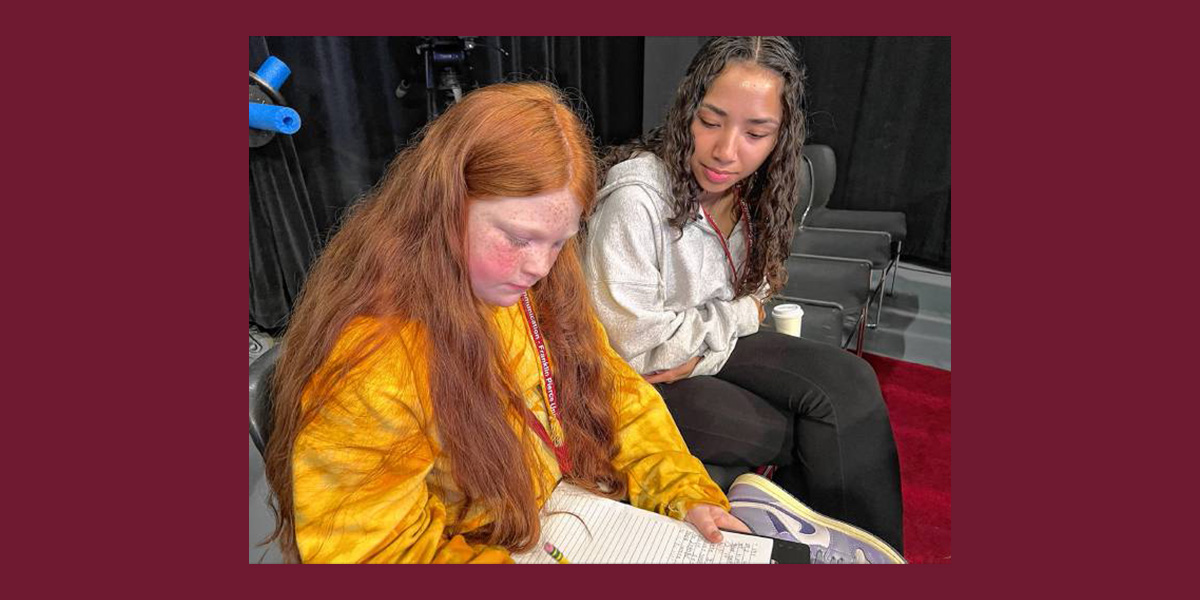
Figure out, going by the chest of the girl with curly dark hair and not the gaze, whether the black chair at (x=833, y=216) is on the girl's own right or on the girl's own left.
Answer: on the girl's own left

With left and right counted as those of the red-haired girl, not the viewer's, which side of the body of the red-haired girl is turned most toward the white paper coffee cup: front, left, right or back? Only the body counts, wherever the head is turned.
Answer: left

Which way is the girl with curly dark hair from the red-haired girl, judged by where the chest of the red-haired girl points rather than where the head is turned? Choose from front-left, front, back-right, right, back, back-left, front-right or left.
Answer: left

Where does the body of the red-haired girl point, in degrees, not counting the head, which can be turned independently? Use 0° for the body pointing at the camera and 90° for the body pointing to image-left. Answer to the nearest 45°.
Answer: approximately 315°

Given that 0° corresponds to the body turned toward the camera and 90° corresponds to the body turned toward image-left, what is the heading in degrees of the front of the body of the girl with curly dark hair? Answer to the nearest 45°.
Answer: approximately 315°

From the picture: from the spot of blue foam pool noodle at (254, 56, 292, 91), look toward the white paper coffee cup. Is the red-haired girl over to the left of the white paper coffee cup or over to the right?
right

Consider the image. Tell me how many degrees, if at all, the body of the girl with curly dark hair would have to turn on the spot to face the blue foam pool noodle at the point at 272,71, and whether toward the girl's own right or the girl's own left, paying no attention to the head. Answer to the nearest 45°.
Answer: approximately 135° to the girl's own right

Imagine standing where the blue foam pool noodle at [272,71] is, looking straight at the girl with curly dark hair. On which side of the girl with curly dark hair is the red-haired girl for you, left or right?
right
